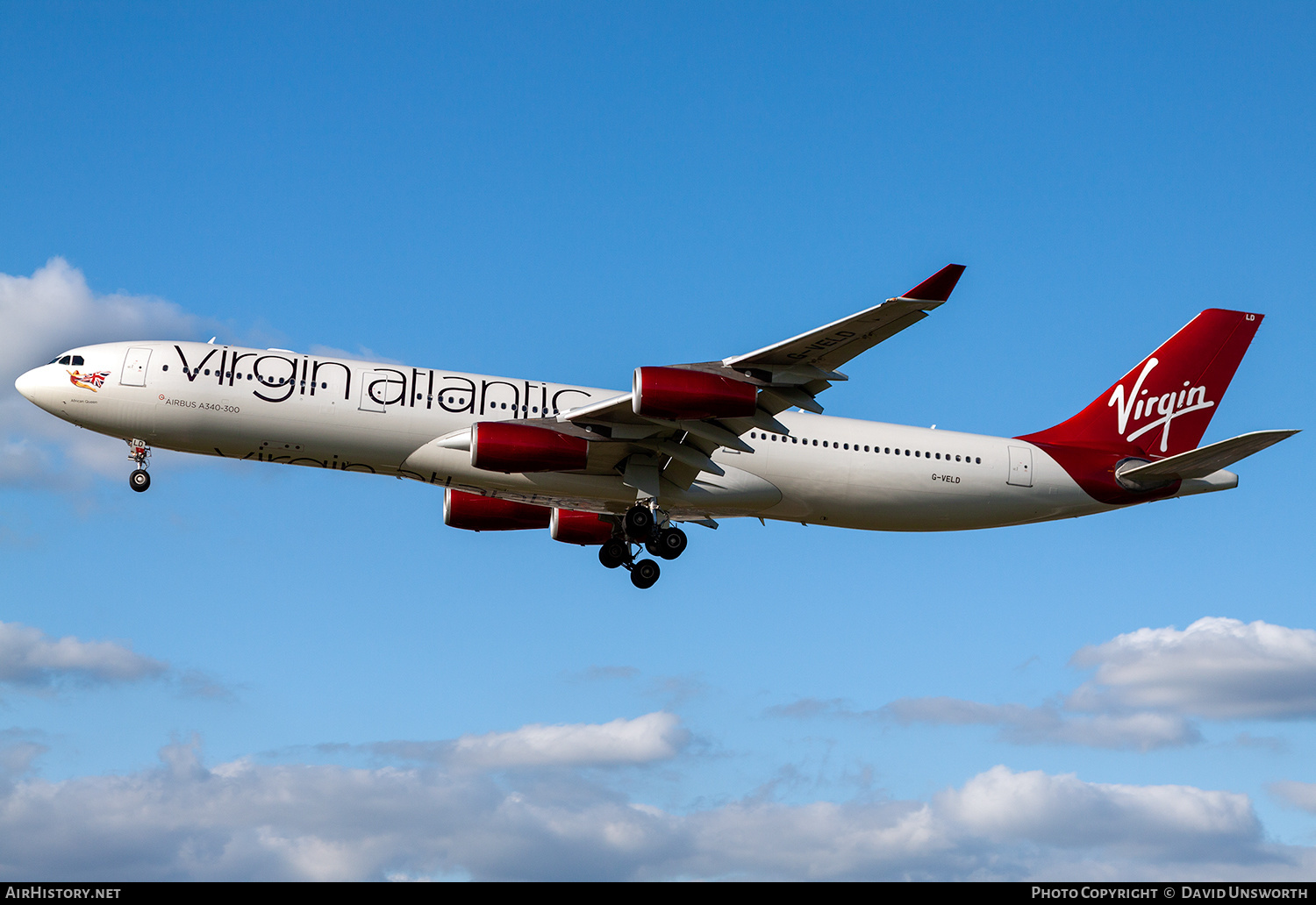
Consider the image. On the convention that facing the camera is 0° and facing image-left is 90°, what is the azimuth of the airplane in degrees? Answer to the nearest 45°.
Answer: approximately 90°
